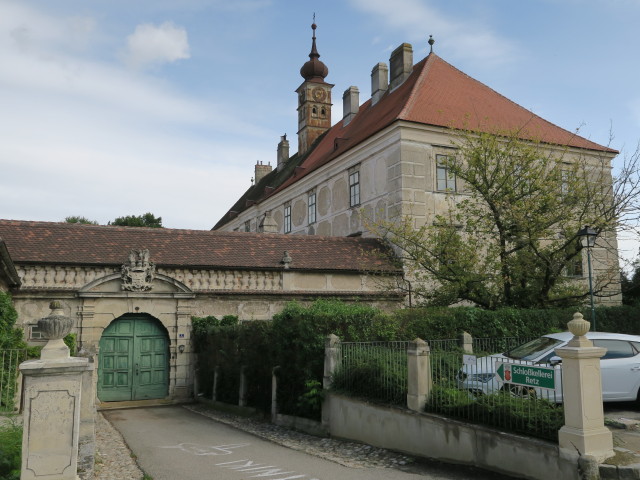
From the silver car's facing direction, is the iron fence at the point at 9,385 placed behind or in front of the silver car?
in front

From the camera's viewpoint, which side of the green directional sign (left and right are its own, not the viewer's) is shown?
front

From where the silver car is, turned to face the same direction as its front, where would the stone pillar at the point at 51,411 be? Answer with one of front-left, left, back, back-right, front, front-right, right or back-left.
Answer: front

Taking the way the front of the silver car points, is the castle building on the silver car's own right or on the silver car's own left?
on the silver car's own right

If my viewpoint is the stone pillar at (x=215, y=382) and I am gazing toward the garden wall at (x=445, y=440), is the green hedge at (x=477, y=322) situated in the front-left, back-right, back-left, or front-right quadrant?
front-left

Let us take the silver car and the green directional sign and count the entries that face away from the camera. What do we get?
0

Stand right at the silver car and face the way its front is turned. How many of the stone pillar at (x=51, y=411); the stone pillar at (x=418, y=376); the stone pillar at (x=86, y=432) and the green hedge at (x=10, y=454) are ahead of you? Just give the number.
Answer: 4

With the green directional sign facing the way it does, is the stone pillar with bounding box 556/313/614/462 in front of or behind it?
in front

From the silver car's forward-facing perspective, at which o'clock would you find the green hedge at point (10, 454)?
The green hedge is roughly at 12 o'clock from the silver car.

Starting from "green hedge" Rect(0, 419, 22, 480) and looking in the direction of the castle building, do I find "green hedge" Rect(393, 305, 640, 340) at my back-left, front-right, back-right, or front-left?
front-right

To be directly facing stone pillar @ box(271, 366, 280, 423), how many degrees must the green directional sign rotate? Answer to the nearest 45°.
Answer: approximately 135° to its right

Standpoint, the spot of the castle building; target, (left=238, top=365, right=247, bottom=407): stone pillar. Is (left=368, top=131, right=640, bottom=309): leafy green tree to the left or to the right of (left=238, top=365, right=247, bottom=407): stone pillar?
left

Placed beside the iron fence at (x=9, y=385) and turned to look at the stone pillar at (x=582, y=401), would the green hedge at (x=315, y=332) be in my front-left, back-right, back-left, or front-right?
front-left

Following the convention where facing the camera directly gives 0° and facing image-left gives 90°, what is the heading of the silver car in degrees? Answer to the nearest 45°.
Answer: approximately 45°

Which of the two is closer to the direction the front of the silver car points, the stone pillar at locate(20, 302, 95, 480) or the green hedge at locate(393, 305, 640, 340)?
the stone pillar

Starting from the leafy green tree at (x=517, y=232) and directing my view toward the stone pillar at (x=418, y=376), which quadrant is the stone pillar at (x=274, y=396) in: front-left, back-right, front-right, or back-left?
front-right
